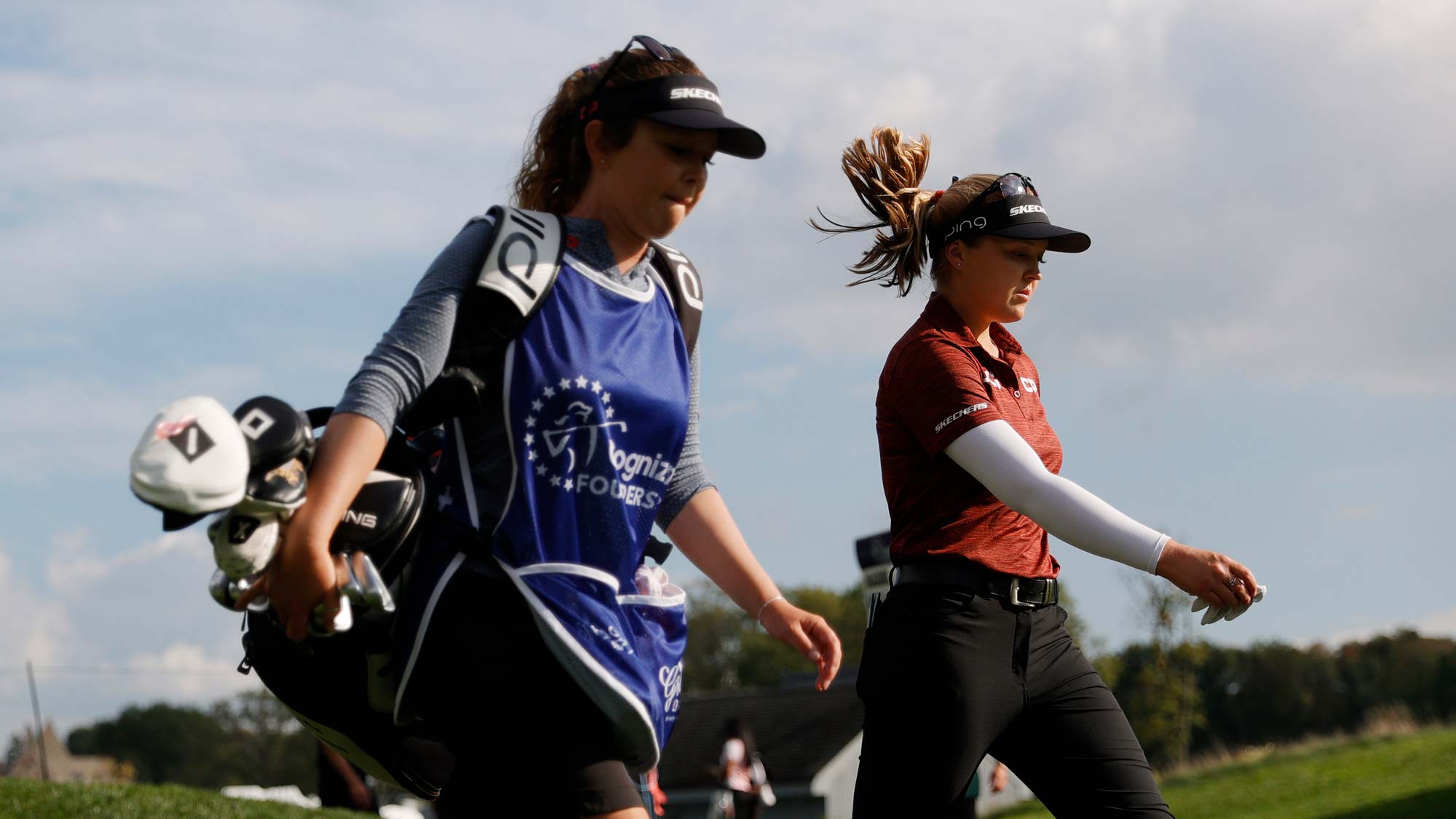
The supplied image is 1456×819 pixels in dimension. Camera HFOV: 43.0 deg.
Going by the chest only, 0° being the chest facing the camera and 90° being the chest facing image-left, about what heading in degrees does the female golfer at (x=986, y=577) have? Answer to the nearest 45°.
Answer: approximately 315°

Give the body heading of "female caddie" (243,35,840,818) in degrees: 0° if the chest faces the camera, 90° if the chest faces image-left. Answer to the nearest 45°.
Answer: approximately 315°

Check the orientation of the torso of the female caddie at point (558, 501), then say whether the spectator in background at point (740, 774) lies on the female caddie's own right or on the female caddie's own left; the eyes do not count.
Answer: on the female caddie's own left

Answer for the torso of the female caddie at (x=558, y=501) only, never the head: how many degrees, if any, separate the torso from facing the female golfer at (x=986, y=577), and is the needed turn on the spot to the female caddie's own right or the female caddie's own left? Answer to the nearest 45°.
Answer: approximately 90° to the female caddie's own left
